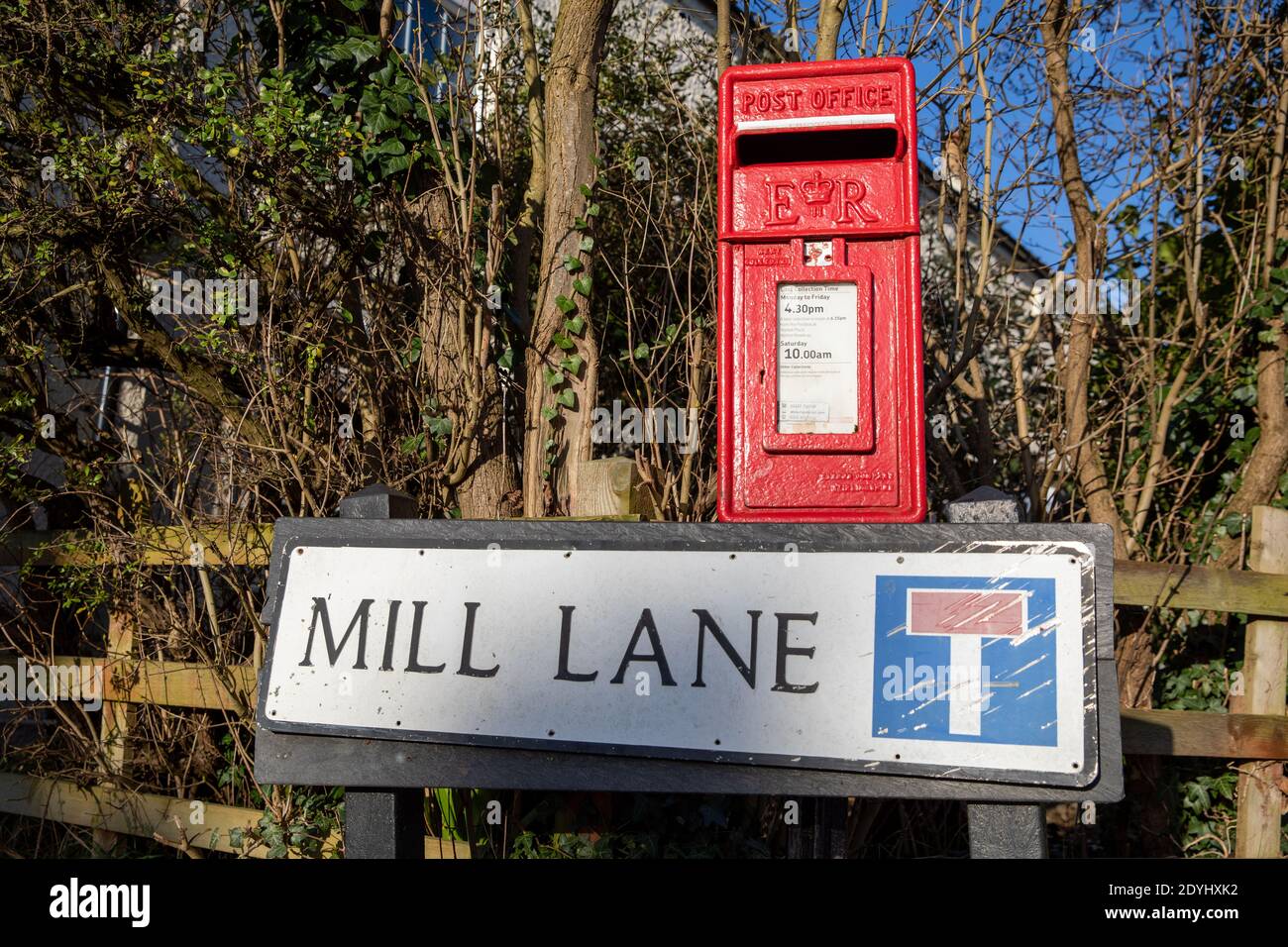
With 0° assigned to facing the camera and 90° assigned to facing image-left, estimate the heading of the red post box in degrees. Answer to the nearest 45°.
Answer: approximately 0°

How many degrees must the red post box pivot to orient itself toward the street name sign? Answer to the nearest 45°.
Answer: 0° — it already faces it

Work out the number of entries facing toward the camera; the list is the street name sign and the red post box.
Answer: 2

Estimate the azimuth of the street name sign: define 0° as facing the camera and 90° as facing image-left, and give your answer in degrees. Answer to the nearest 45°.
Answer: approximately 0°

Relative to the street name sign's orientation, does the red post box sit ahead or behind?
behind

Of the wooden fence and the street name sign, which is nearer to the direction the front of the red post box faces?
the street name sign
